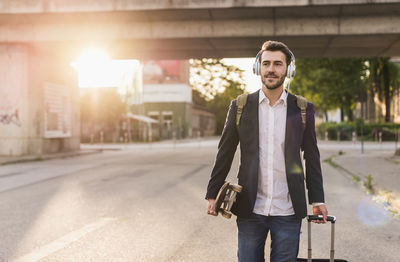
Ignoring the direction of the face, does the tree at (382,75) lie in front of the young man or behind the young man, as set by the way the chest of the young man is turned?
behind

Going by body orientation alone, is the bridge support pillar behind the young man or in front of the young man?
behind

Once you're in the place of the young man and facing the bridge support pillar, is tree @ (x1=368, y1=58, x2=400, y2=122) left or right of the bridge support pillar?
right

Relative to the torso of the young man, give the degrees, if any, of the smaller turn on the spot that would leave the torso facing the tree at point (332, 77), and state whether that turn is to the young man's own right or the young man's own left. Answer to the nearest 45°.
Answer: approximately 180°

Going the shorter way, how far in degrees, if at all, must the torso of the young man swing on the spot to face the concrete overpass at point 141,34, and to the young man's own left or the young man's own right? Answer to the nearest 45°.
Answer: approximately 180°

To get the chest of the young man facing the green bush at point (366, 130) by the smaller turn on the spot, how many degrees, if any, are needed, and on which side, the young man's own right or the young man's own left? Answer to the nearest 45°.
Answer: approximately 180°

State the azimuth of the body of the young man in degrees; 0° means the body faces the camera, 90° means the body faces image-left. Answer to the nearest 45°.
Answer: approximately 0°
